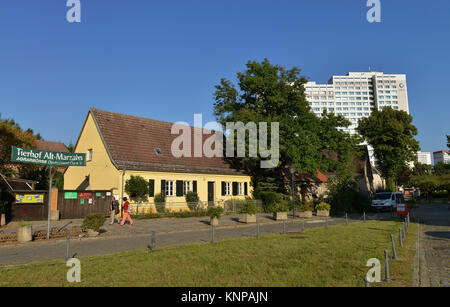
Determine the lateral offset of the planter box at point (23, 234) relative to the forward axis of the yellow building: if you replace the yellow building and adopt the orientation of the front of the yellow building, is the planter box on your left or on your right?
on your right

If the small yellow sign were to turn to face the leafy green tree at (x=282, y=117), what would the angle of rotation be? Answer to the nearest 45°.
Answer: approximately 90° to its left

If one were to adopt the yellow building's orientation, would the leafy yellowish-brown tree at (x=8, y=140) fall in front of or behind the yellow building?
behind

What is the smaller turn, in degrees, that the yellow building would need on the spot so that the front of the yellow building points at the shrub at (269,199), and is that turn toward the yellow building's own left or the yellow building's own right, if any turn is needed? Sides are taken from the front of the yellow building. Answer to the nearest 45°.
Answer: approximately 45° to the yellow building's own left

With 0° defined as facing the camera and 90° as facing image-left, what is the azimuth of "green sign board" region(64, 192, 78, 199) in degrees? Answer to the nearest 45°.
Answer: approximately 0°

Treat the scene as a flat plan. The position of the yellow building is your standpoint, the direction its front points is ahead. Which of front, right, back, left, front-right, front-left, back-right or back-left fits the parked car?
front-left

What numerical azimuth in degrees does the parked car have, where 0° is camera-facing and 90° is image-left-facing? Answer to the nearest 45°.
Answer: approximately 45°

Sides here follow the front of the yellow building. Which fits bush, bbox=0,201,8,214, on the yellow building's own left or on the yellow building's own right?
on the yellow building's own right

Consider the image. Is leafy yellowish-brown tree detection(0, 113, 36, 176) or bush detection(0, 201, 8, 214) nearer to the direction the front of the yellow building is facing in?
the bush

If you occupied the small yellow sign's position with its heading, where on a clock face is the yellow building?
The yellow building is roughly at 8 o'clock from the small yellow sign.
